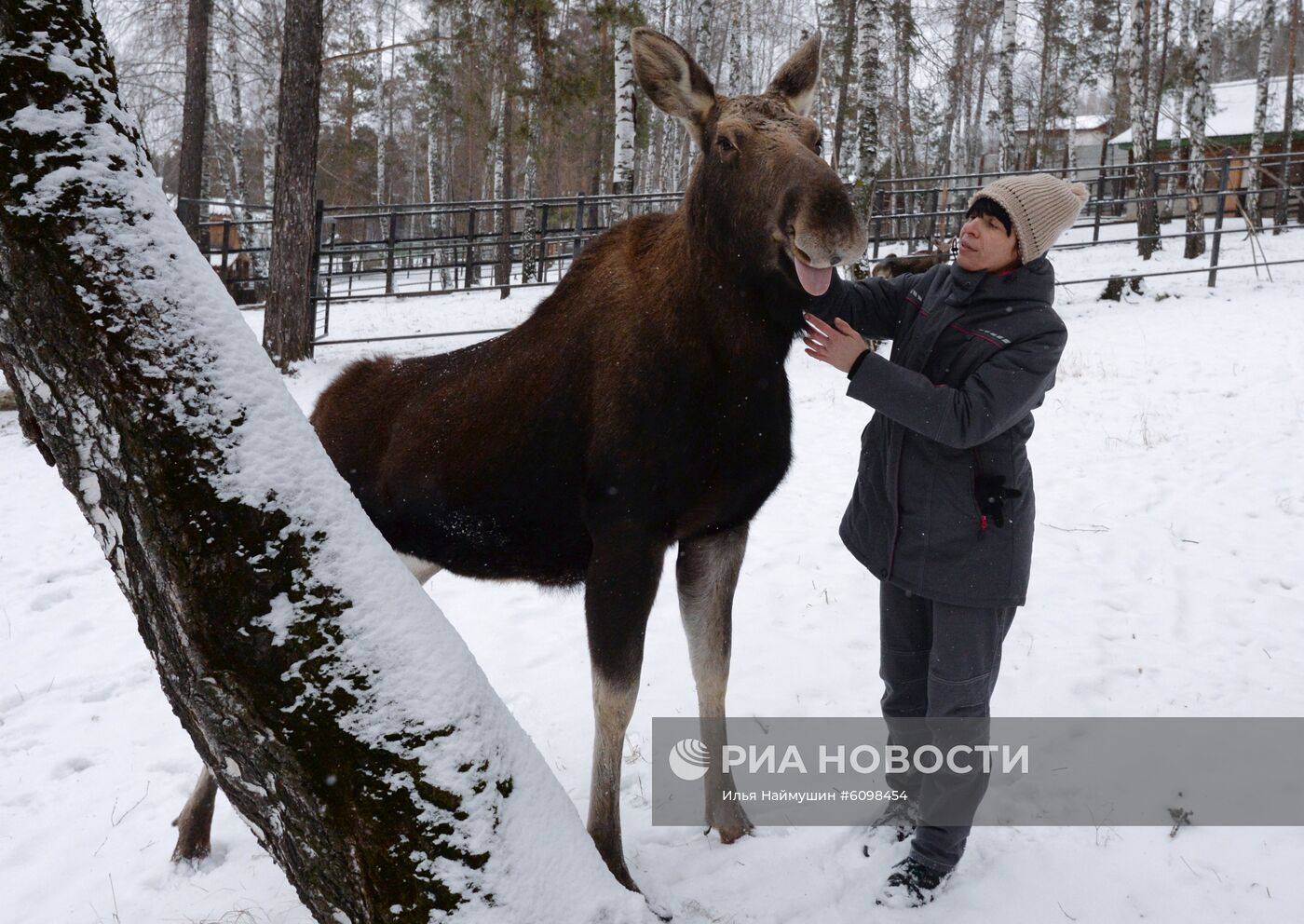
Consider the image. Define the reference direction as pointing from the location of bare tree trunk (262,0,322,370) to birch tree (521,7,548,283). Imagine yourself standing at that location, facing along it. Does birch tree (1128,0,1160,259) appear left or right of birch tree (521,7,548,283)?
right

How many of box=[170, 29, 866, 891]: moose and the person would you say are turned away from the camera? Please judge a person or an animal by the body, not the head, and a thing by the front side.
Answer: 0

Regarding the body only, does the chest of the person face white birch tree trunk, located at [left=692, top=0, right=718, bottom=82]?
no

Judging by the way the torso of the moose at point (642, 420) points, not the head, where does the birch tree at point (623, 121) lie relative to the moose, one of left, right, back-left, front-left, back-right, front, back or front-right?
back-left

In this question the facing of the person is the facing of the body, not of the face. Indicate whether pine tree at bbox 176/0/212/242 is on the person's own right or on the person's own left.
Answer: on the person's own right

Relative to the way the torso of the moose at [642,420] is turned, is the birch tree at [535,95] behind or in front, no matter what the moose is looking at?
behind

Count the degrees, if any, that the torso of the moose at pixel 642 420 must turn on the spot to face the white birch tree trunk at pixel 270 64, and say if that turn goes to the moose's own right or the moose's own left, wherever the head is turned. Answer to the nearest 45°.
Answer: approximately 135° to the moose's own left

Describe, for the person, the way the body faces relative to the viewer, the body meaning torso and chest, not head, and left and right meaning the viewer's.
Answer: facing the viewer and to the left of the viewer

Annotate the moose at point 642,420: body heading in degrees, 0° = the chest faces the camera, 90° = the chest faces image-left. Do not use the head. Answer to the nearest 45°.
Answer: approximately 315°

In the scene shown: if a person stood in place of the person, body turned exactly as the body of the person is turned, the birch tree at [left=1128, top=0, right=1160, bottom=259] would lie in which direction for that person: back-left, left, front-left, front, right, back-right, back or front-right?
back-right
